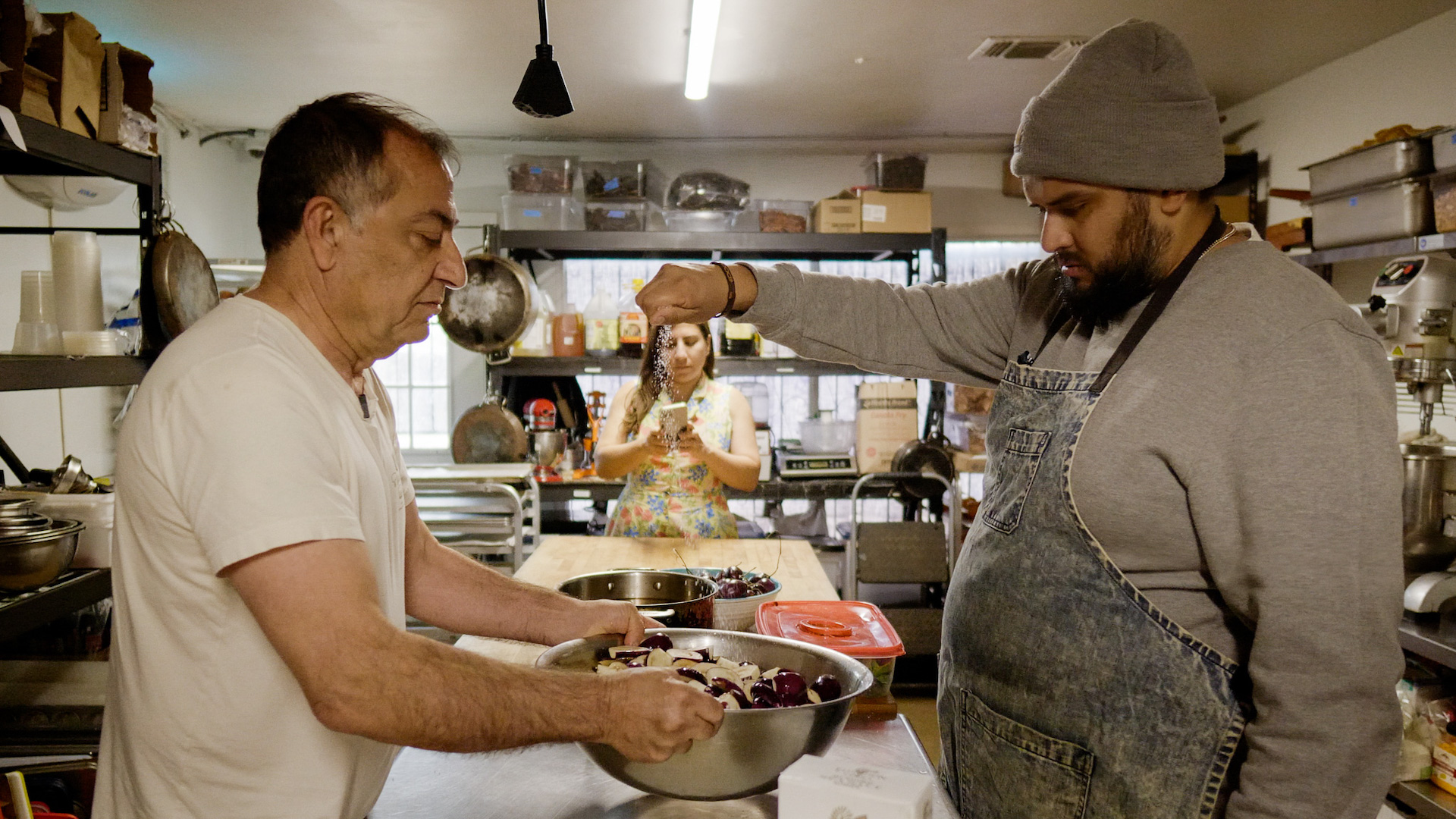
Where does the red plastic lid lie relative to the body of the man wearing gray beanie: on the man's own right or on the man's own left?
on the man's own right

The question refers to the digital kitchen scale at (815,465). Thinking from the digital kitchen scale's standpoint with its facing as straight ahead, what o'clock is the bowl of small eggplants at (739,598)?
The bowl of small eggplants is roughly at 12 o'clock from the digital kitchen scale.

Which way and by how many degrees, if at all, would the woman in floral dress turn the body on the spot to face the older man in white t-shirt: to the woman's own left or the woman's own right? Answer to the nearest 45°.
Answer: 0° — they already face them

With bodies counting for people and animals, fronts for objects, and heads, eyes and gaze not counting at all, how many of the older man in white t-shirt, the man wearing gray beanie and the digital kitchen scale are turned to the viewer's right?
1

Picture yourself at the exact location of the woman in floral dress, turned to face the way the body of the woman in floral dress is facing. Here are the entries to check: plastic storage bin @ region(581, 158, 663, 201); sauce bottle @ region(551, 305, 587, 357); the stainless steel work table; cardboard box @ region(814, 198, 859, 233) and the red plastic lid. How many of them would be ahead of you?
2

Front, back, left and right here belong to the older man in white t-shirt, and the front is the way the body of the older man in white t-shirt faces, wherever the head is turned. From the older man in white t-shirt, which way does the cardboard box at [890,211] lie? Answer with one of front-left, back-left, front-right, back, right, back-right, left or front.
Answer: front-left

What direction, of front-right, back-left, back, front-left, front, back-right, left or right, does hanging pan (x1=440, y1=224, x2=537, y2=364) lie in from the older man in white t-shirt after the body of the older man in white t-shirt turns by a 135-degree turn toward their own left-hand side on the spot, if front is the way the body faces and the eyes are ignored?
front-right

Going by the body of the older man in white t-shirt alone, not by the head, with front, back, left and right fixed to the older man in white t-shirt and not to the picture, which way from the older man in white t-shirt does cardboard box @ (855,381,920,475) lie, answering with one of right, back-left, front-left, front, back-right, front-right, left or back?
front-left

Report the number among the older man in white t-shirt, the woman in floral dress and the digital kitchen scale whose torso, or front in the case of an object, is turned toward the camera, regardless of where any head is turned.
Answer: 2

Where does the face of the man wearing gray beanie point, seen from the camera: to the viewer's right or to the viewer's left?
to the viewer's left

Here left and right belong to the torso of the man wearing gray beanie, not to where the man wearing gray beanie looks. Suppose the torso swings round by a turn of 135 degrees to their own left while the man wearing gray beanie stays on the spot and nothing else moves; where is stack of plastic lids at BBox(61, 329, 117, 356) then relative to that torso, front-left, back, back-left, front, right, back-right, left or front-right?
back

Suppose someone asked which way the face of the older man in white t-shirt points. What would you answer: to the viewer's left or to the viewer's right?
to the viewer's right

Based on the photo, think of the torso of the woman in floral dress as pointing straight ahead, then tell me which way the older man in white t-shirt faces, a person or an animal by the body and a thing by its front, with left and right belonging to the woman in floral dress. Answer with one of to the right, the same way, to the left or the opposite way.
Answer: to the left

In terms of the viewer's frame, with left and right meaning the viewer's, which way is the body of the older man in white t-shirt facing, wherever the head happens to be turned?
facing to the right of the viewer

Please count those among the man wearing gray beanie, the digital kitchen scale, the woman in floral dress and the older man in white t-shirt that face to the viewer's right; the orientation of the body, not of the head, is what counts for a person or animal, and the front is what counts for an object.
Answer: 1

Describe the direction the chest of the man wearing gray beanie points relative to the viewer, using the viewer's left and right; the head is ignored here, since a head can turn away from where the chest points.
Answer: facing the viewer and to the left of the viewer

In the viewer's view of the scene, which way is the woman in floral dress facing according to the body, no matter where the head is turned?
toward the camera

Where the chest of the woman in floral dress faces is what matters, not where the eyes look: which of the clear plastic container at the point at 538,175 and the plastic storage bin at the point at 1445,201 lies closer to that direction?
the plastic storage bin
